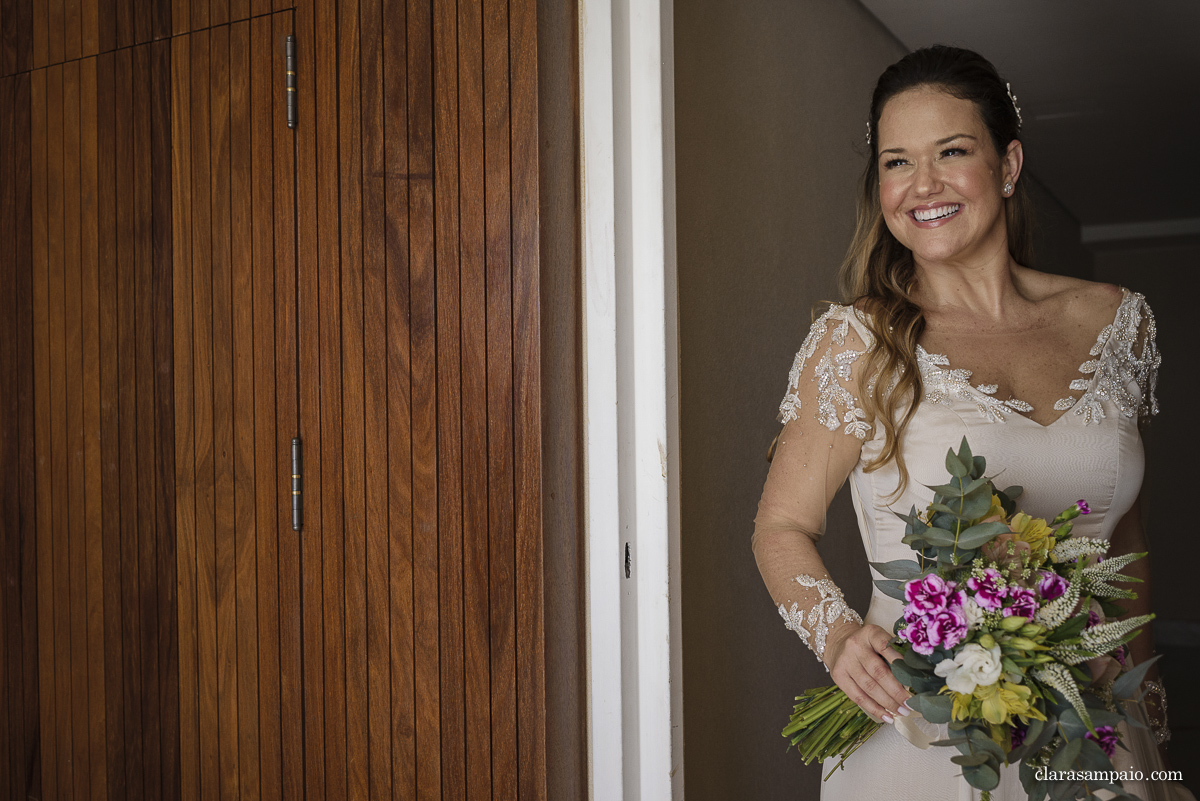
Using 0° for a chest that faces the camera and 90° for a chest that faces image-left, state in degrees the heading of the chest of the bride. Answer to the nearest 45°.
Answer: approximately 315°
